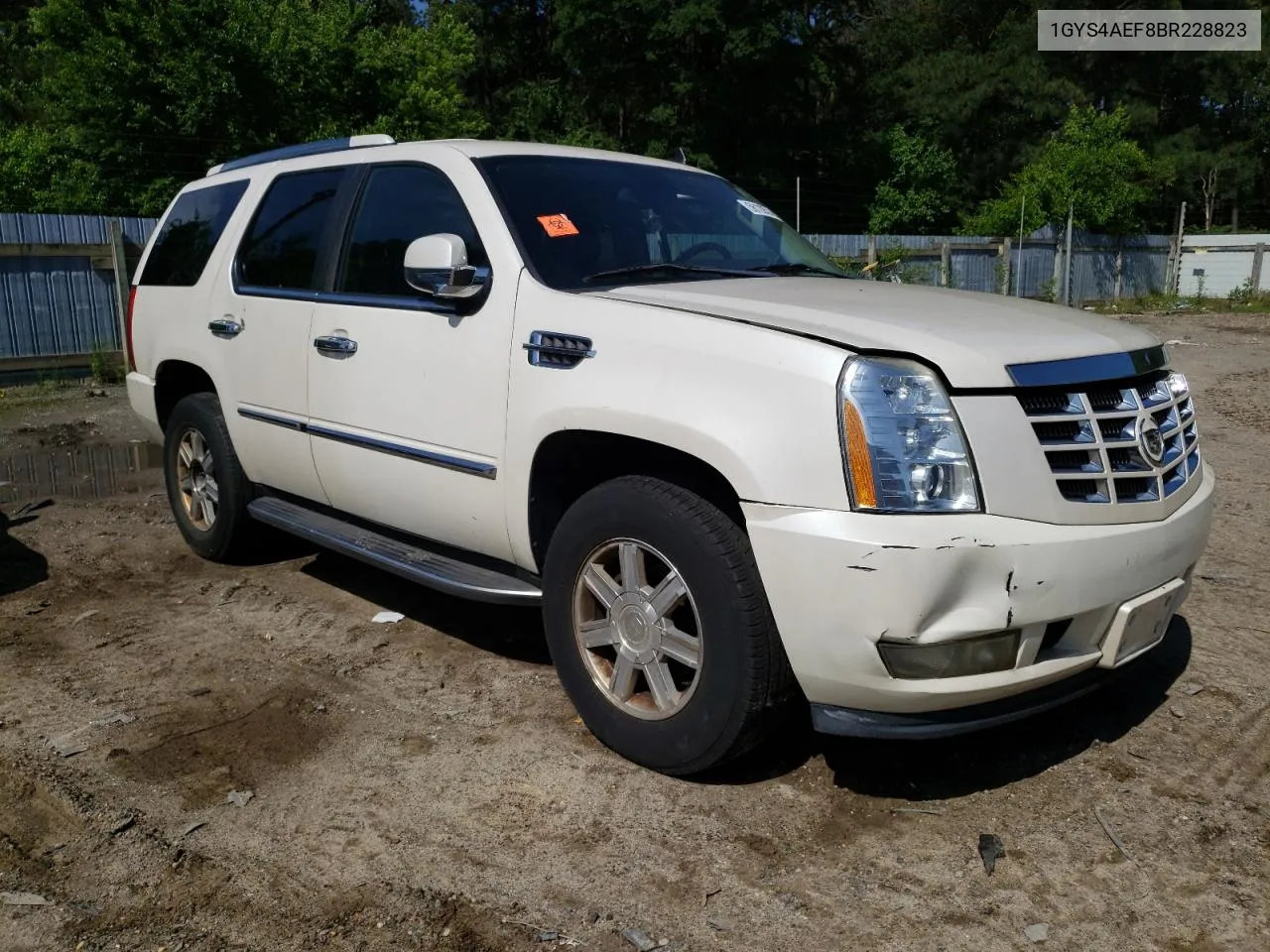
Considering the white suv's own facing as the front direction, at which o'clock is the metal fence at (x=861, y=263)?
The metal fence is roughly at 8 o'clock from the white suv.

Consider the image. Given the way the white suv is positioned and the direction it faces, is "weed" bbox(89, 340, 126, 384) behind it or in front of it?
behind

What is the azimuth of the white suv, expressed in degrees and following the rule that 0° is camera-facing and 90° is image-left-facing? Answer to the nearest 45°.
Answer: approximately 315°

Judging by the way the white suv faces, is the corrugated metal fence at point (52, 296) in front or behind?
behind

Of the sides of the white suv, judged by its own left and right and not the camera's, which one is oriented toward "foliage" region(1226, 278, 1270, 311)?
left

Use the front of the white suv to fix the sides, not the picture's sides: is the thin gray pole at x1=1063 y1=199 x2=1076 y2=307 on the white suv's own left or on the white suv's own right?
on the white suv's own left

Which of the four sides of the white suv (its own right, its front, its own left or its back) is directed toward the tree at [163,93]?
back

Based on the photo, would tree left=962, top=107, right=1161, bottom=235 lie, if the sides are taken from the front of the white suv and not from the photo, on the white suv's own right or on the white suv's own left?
on the white suv's own left
